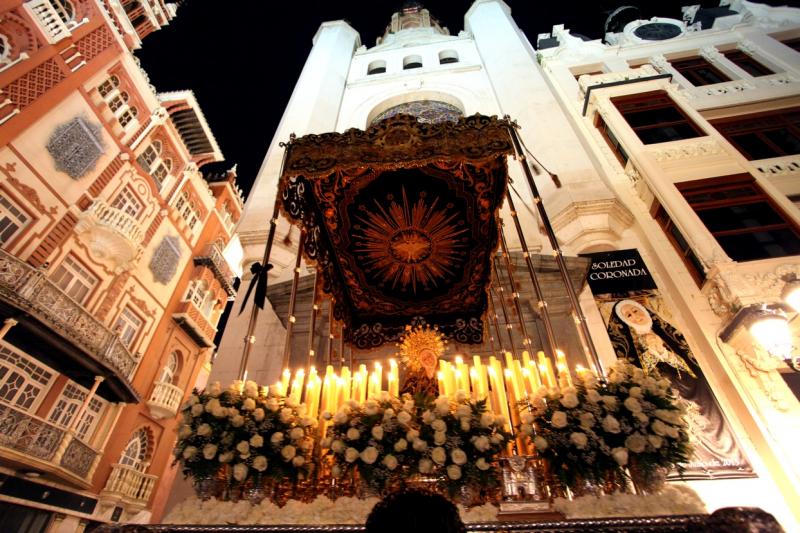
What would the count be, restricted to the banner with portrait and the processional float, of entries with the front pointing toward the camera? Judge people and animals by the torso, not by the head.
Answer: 2

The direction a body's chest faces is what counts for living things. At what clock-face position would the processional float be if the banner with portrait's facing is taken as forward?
The processional float is roughly at 1 o'clock from the banner with portrait.

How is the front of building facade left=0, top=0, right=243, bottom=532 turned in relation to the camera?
facing the viewer and to the right of the viewer

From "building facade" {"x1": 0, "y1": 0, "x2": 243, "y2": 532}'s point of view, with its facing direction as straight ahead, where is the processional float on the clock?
The processional float is roughly at 1 o'clock from the building facade.

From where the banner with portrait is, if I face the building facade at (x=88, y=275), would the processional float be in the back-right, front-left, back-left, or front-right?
front-left

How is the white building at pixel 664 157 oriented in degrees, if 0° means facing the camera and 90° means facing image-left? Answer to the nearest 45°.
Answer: approximately 0°

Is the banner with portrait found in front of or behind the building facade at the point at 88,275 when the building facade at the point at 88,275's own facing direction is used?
in front

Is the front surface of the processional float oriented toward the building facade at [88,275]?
no

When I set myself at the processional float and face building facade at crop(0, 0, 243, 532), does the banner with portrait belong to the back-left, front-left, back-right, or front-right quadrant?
back-right

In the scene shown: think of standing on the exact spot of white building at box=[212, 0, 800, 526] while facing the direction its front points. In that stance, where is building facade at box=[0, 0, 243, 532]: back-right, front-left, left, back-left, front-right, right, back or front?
right

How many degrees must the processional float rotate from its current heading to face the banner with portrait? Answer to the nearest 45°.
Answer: approximately 135° to its left

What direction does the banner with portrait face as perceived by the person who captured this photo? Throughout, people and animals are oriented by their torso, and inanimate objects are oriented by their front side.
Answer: facing the viewer
